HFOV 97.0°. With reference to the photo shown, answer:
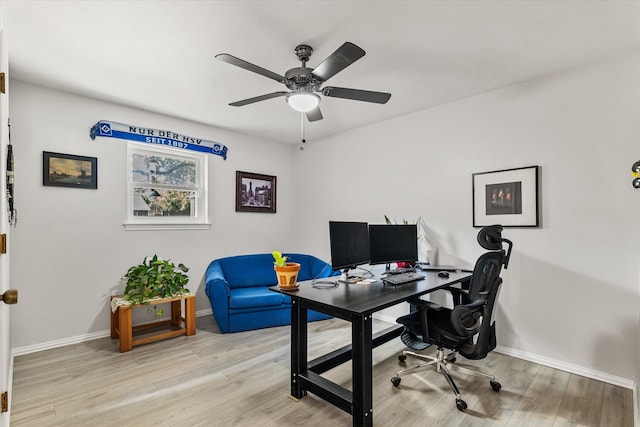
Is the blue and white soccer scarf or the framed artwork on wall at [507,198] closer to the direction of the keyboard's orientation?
the framed artwork on wall

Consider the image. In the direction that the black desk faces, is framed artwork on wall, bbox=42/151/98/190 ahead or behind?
behind

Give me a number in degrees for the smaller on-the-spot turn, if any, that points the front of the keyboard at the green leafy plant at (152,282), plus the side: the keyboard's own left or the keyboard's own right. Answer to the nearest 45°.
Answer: approximately 135° to the keyboard's own right

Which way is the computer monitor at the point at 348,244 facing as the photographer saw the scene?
facing the viewer and to the right of the viewer

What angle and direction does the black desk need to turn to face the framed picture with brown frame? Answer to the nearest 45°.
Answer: approximately 180°

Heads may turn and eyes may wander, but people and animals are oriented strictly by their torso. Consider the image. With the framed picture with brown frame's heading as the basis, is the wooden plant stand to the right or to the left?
on its right

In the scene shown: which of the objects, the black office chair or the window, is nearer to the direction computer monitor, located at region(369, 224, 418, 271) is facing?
the black office chair
